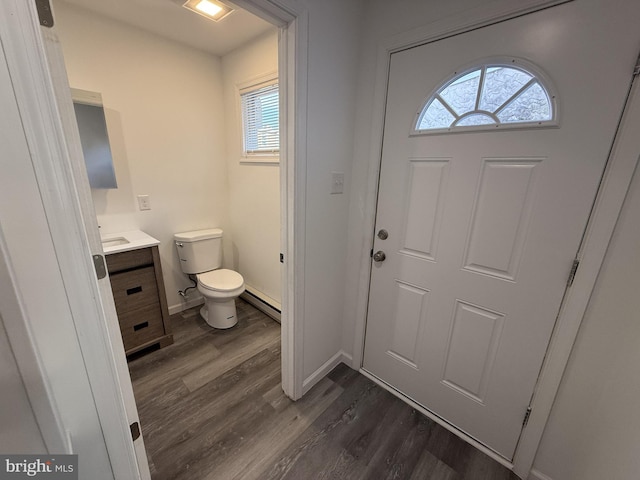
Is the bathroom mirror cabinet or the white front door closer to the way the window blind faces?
the bathroom mirror cabinet

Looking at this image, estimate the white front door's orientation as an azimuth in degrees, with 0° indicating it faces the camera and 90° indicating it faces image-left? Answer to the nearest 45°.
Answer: approximately 45°

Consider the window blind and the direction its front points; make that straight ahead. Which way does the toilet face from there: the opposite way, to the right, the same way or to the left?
to the left

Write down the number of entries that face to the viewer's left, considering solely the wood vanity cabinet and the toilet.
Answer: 0

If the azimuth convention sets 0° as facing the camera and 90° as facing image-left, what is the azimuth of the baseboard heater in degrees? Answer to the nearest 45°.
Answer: approximately 45°

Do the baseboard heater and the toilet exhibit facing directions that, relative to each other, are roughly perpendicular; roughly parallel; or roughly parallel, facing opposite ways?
roughly perpendicular

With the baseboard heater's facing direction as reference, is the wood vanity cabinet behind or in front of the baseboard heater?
in front

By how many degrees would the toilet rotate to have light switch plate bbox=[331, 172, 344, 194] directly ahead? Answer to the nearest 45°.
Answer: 0° — it already faces it
